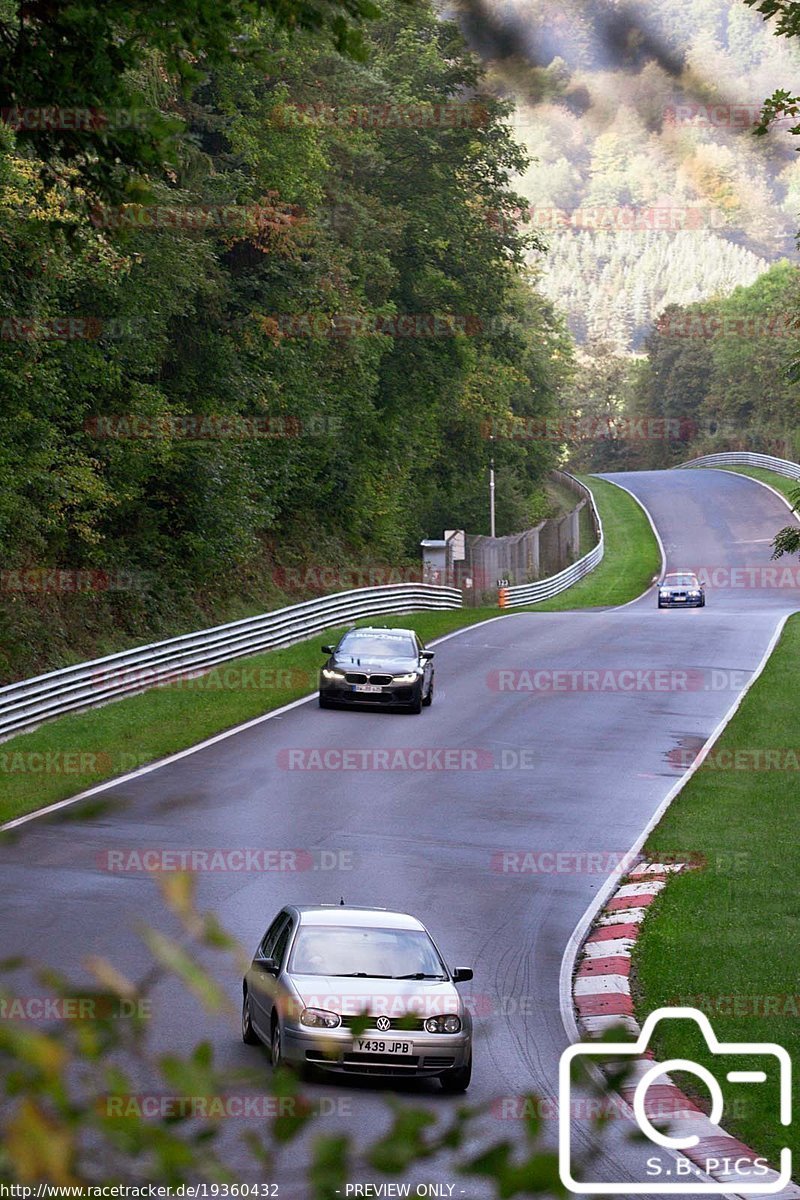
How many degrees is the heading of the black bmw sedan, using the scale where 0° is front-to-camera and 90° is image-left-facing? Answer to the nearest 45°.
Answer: approximately 0°

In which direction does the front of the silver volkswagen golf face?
toward the camera

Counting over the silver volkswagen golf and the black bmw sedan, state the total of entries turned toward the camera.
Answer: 2

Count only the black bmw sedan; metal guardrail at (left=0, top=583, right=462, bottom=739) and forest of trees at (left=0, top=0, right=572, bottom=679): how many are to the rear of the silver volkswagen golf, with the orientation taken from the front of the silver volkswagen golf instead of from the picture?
3

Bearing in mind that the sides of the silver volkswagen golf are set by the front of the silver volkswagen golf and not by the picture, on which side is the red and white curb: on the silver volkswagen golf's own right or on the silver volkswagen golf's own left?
on the silver volkswagen golf's own left

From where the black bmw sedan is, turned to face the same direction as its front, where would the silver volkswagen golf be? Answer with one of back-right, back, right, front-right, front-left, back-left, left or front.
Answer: front

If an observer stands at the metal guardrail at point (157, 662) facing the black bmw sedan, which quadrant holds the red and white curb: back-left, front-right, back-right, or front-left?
front-right

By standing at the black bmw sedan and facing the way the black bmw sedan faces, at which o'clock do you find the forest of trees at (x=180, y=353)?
The forest of trees is roughly at 5 o'clock from the black bmw sedan.

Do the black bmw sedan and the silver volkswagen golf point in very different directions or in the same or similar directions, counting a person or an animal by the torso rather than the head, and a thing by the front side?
same or similar directions

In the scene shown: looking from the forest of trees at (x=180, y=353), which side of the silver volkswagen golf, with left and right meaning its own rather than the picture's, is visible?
back

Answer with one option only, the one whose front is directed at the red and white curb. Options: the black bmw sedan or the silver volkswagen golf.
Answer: the black bmw sedan

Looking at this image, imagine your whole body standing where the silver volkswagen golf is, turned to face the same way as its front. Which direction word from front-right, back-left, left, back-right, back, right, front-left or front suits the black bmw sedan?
back

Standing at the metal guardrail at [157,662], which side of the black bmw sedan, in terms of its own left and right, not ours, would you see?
right

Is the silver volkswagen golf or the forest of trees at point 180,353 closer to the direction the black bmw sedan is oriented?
the silver volkswagen golf
